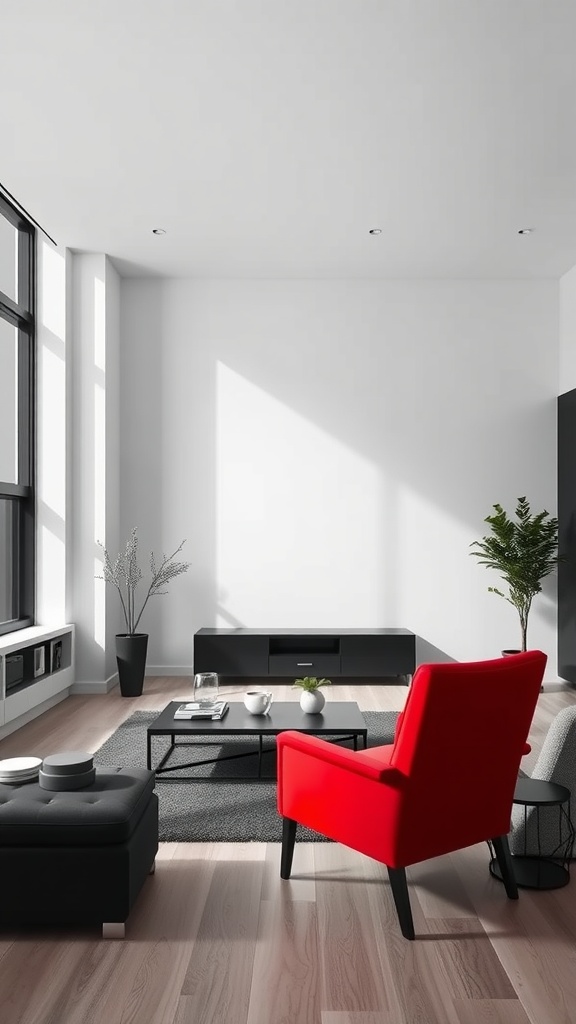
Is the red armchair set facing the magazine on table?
yes

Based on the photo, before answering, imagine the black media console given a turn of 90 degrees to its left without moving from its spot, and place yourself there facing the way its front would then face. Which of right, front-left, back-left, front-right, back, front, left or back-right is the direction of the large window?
back

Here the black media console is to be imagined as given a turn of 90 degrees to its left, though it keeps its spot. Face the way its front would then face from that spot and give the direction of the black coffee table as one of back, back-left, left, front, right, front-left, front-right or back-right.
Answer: right

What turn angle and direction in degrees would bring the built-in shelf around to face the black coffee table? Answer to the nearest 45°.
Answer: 0° — it already faces it

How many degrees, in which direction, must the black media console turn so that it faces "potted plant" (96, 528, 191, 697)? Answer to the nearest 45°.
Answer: approximately 90° to its right

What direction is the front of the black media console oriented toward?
toward the camera

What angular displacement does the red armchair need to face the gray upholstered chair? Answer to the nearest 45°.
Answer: approximately 90° to its right

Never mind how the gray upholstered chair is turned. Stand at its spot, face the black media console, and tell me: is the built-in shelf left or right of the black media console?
left

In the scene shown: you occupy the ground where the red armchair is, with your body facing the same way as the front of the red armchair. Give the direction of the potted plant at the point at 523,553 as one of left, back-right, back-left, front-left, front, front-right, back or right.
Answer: front-right

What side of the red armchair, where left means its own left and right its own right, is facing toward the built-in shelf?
front
